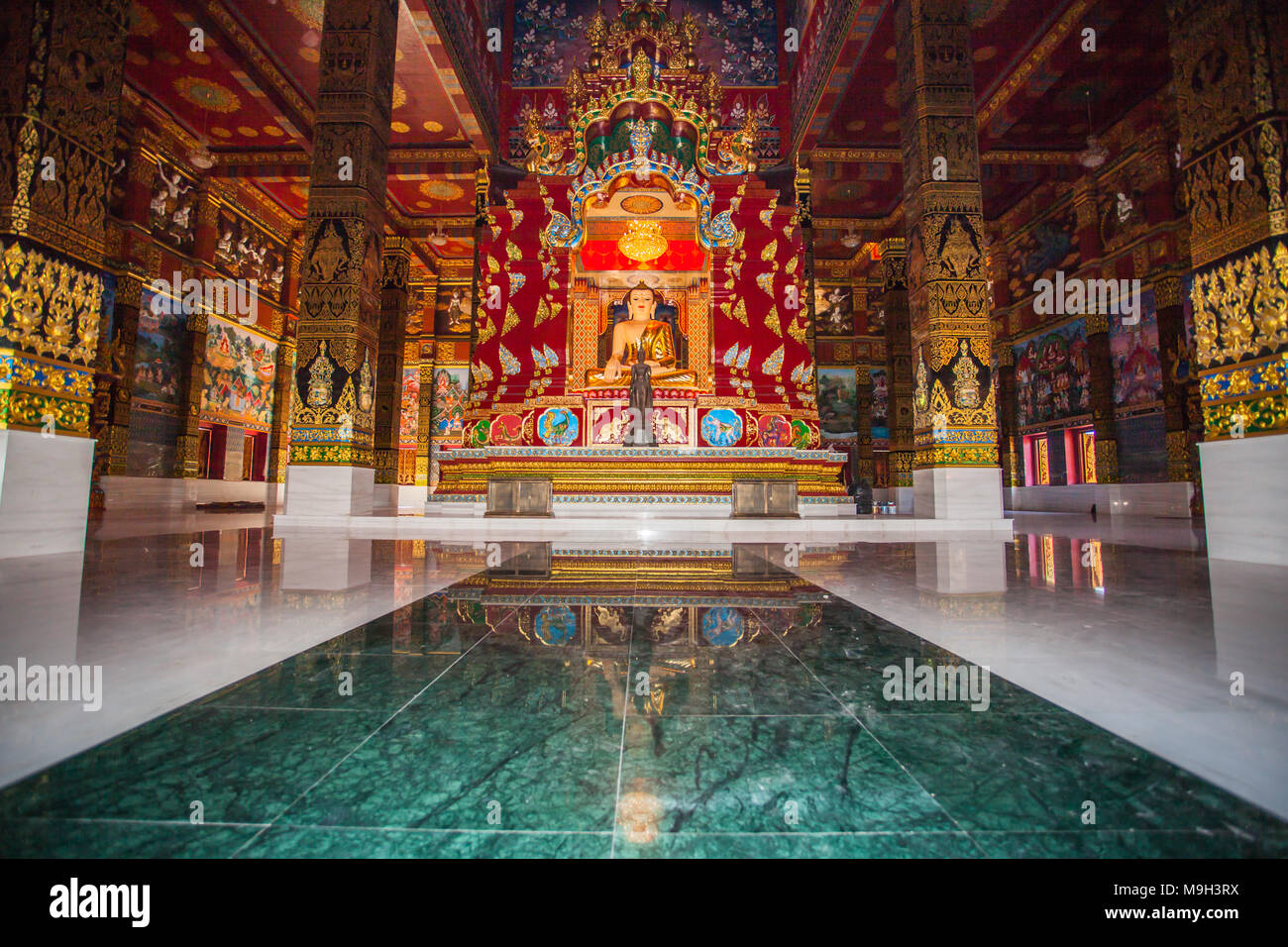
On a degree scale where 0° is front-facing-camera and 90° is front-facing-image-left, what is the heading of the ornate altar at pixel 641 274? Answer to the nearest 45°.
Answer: approximately 0°

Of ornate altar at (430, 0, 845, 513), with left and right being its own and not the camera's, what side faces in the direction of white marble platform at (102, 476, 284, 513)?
right

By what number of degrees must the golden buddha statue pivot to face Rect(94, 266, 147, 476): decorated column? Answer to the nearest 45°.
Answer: approximately 90° to its right

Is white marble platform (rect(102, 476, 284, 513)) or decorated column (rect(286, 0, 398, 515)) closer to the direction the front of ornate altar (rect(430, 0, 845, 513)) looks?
the decorated column

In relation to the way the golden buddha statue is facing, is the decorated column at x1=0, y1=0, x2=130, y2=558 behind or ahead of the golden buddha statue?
ahead

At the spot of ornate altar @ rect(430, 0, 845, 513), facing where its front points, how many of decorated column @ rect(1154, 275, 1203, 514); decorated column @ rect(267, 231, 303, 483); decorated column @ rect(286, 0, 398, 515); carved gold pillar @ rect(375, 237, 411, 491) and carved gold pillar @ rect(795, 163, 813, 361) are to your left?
2

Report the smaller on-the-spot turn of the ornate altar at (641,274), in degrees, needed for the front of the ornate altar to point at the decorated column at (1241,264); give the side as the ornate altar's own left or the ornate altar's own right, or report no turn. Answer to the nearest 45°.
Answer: approximately 45° to the ornate altar's own left

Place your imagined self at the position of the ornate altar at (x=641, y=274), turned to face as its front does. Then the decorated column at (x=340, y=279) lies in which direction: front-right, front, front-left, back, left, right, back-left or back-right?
front-right

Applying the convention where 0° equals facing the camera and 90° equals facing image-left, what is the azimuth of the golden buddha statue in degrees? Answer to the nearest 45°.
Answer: approximately 0°

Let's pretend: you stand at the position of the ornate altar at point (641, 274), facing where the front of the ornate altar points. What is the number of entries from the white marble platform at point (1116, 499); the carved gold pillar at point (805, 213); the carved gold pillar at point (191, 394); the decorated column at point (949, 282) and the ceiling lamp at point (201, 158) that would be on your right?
2

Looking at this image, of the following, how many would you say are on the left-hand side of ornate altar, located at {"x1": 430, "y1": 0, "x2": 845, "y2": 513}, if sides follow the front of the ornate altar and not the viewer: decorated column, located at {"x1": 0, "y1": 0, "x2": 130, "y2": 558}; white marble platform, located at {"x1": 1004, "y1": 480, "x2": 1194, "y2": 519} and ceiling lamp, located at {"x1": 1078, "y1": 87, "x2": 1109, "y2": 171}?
2

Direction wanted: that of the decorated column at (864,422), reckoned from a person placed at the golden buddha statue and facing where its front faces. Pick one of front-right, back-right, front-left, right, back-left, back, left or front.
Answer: back-left

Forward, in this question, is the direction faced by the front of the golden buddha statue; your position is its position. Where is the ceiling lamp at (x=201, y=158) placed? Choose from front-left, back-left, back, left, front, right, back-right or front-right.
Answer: right

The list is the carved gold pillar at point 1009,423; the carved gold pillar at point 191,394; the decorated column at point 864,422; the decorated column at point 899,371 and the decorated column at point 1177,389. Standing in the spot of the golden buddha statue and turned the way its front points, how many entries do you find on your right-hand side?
1

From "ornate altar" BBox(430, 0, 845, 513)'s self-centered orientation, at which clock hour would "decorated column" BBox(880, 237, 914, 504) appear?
The decorated column is roughly at 8 o'clock from the ornate altar.

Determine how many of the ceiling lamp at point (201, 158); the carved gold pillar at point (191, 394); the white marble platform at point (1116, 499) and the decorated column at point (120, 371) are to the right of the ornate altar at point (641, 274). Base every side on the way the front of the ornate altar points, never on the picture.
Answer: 3

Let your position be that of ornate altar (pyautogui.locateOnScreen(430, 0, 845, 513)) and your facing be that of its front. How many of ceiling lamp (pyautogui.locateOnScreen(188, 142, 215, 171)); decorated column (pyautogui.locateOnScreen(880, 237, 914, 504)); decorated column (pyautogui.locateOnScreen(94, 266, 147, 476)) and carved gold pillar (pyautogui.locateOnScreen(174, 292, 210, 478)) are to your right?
3

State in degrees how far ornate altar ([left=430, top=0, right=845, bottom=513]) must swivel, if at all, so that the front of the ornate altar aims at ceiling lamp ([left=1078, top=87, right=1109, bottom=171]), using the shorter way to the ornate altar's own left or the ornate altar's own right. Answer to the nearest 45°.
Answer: approximately 90° to the ornate altar's own left

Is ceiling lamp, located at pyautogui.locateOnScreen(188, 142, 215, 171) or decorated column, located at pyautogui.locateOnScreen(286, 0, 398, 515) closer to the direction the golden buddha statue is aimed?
the decorated column

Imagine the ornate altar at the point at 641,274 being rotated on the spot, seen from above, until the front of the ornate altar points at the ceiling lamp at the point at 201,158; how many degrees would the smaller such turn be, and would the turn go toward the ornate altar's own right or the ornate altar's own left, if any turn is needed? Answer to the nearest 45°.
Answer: approximately 90° to the ornate altar's own right
